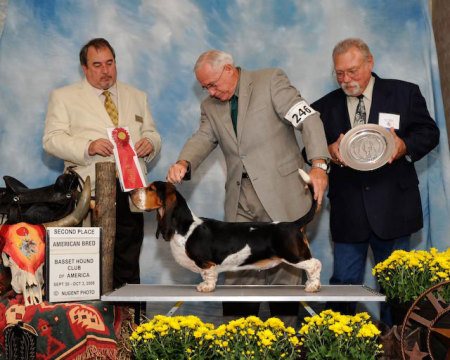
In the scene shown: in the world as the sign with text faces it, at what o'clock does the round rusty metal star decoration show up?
The round rusty metal star decoration is roughly at 10 o'clock from the sign with text.

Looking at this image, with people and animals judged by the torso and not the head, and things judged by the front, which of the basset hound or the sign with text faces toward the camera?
the sign with text

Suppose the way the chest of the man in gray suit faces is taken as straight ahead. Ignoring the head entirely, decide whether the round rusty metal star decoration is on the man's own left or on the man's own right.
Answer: on the man's own left

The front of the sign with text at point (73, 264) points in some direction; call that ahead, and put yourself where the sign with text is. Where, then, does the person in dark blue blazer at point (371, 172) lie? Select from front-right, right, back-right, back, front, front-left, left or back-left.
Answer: left

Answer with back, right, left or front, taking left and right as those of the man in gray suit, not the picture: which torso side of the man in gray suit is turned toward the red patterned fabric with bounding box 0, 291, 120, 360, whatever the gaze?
front

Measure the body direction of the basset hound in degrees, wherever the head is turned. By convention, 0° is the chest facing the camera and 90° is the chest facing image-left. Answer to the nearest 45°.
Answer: approximately 90°

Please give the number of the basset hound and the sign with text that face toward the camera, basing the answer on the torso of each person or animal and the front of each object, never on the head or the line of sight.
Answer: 1

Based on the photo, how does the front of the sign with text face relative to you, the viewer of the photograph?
facing the viewer

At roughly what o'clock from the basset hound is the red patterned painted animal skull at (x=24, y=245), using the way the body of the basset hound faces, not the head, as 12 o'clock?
The red patterned painted animal skull is roughly at 12 o'clock from the basset hound.

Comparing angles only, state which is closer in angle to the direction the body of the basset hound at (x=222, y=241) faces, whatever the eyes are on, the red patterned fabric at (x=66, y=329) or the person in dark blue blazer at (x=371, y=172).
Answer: the red patterned fabric

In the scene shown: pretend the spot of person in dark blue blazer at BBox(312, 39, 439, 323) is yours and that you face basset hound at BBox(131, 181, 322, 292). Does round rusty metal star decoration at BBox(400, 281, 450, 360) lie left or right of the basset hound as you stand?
left

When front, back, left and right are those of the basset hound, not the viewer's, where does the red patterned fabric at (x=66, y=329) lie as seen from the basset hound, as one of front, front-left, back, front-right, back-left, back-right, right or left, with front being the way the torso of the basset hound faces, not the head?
front

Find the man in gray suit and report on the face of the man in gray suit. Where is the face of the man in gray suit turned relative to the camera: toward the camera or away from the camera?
toward the camera

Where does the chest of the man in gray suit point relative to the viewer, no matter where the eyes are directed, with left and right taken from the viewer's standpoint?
facing the viewer and to the left of the viewer
